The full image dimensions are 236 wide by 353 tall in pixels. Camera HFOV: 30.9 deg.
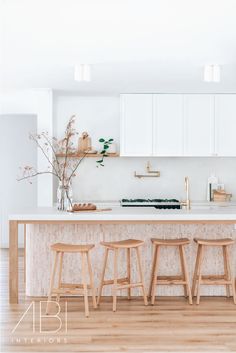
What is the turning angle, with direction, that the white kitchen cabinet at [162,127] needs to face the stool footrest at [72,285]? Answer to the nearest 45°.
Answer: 0° — it already faces it

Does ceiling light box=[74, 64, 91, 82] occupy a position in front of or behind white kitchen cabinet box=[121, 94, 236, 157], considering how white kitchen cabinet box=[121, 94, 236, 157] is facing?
in front

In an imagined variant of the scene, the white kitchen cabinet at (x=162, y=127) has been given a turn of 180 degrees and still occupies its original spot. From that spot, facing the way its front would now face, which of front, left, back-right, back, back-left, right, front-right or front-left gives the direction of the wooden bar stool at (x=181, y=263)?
back

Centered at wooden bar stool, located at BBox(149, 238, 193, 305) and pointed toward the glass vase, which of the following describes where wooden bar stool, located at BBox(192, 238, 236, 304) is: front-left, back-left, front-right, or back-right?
back-right

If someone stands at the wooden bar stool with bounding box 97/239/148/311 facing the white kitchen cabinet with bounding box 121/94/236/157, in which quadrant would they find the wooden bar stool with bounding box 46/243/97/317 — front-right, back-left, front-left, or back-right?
back-left

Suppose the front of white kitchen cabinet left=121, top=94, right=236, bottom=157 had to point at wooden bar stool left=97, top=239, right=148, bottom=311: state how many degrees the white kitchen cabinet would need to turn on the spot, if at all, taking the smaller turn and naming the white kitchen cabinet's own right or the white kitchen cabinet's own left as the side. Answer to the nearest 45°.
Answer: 0° — it already faces it

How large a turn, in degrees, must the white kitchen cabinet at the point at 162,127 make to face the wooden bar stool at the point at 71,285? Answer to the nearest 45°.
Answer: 0° — it already faces it

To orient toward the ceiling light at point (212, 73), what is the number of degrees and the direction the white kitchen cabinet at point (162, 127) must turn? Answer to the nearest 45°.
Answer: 0° — it already faces it

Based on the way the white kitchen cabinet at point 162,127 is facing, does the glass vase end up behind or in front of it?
in front

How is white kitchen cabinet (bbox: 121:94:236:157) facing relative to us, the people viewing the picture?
facing the viewer
